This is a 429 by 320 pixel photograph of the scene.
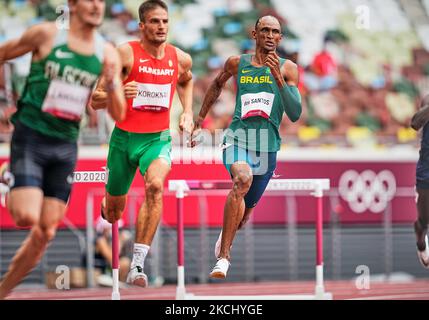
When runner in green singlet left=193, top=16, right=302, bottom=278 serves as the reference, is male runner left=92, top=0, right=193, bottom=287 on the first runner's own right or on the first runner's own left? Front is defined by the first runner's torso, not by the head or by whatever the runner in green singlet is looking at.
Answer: on the first runner's own right

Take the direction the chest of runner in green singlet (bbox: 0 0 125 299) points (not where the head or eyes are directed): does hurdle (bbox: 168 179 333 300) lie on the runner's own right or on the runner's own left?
on the runner's own left

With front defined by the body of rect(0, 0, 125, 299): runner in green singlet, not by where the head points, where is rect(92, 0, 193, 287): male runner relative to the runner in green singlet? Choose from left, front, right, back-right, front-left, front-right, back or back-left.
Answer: left

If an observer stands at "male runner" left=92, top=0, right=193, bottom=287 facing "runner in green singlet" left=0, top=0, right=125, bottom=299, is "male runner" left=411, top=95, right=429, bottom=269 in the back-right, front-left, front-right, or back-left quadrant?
back-left

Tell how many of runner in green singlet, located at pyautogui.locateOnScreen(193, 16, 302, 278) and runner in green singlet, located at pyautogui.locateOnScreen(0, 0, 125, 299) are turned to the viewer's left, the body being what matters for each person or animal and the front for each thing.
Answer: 0

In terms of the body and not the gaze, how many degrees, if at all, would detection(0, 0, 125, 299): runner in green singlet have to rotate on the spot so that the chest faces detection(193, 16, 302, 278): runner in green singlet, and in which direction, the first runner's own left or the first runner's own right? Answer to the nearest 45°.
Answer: approximately 90° to the first runner's own left

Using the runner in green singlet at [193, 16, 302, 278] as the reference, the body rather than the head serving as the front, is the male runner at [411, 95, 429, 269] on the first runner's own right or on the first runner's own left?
on the first runner's own left

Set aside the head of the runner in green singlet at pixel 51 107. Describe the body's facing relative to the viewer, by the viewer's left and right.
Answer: facing the viewer and to the right of the viewer

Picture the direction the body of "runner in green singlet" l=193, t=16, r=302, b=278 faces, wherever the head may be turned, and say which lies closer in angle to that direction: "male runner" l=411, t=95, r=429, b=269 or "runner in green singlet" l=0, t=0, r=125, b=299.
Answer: the runner in green singlet
